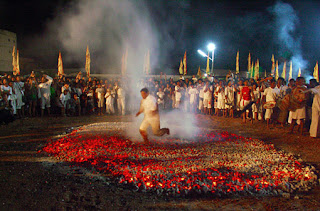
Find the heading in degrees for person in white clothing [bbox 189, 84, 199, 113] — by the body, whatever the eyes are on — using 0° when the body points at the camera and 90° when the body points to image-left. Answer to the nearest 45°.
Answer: approximately 0°

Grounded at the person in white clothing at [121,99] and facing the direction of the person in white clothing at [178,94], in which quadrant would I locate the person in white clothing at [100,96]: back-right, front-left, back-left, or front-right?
back-left

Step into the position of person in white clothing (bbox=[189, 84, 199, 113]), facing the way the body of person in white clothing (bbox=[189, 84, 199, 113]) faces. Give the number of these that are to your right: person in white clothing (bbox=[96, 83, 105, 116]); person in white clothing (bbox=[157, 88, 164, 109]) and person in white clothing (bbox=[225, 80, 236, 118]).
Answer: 2

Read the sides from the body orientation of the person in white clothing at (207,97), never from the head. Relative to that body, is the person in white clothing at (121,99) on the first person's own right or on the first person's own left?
on the first person's own right

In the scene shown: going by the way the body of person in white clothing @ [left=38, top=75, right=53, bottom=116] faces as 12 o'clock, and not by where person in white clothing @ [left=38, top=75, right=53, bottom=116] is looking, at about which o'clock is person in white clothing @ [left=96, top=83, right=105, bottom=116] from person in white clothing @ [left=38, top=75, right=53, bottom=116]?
person in white clothing @ [left=96, top=83, right=105, bottom=116] is roughly at 9 o'clock from person in white clothing @ [left=38, top=75, right=53, bottom=116].

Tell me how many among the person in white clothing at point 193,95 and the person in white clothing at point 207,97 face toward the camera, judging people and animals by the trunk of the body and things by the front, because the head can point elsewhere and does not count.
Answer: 2

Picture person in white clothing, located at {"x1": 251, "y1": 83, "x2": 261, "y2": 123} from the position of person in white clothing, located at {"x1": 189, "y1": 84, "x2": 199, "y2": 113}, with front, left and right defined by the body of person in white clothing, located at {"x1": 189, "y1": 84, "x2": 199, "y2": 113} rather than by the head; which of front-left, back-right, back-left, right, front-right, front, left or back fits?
front-left

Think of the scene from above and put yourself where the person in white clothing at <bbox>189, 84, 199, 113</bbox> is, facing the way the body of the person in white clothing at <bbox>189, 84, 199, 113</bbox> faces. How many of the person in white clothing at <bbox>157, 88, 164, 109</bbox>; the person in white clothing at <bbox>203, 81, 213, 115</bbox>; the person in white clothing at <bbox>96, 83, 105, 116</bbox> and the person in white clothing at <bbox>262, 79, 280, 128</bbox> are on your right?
2

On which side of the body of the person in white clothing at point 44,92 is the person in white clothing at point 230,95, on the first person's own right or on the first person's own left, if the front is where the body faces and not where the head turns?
on the first person's own left

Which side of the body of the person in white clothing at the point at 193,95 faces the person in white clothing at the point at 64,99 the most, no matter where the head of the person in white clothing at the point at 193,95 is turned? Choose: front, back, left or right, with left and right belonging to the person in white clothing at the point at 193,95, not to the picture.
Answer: right

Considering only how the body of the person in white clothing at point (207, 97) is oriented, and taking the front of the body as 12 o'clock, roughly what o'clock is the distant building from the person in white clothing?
The distant building is roughly at 4 o'clock from the person in white clothing.

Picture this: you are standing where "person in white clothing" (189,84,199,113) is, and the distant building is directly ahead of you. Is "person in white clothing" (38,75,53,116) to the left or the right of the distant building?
left

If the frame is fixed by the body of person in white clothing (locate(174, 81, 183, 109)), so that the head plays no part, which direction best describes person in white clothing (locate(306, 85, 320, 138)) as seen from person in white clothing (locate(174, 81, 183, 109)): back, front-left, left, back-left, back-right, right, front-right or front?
front-left
